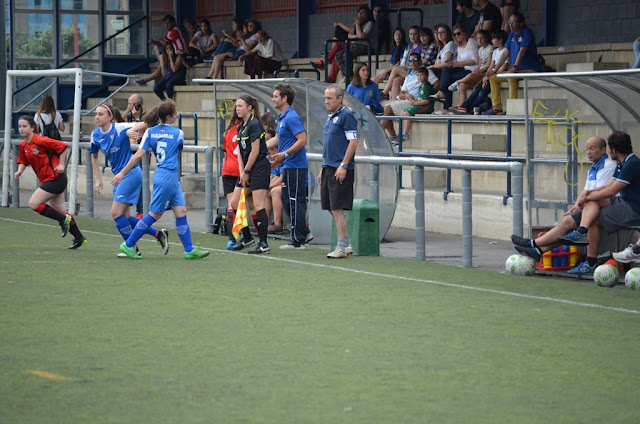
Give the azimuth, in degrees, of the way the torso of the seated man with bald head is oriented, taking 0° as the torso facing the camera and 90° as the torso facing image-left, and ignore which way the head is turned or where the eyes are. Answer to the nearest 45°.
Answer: approximately 45°

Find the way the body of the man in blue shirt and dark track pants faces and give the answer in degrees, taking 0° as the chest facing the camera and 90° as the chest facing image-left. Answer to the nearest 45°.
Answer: approximately 90°

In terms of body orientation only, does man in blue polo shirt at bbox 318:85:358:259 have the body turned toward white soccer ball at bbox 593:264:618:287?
no

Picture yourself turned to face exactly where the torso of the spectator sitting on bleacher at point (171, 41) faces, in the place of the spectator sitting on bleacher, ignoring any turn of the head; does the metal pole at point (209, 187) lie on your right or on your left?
on your left

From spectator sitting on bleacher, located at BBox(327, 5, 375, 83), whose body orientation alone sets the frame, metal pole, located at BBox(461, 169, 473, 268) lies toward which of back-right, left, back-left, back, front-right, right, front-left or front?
front-left

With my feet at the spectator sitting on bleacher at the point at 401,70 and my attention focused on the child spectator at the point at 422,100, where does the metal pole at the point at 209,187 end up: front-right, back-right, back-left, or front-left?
front-right

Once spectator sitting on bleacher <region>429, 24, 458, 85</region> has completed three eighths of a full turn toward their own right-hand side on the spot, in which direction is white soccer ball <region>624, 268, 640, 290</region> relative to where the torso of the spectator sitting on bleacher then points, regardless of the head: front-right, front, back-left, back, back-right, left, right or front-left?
back

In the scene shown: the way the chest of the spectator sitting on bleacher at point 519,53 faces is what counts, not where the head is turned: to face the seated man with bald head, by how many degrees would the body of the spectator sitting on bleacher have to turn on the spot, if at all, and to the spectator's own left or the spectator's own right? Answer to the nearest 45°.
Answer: approximately 45° to the spectator's own left

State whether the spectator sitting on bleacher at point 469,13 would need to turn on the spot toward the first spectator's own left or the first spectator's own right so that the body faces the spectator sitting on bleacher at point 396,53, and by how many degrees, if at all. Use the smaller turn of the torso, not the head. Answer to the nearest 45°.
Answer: approximately 90° to the first spectator's own right

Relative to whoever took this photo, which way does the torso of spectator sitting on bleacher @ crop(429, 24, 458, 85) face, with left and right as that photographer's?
facing the viewer and to the left of the viewer

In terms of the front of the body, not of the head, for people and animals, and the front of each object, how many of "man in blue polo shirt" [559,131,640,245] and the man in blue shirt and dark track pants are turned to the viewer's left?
2

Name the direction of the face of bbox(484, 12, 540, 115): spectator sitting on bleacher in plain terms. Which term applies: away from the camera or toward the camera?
toward the camera

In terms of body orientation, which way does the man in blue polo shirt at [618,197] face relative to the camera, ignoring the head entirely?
to the viewer's left

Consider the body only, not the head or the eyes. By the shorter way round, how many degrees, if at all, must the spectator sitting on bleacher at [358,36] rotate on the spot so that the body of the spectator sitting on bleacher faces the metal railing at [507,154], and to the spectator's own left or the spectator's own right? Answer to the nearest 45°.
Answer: approximately 45° to the spectator's own left

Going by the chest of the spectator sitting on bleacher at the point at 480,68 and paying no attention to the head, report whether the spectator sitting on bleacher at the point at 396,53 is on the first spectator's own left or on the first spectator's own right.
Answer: on the first spectator's own right

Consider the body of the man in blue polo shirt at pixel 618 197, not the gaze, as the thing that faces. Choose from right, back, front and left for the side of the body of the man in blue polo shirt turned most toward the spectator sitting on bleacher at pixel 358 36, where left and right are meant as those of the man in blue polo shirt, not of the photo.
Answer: right

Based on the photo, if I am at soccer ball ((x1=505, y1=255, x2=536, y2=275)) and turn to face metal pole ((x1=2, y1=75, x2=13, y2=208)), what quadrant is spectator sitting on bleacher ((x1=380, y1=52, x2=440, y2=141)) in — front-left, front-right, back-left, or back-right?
front-right
